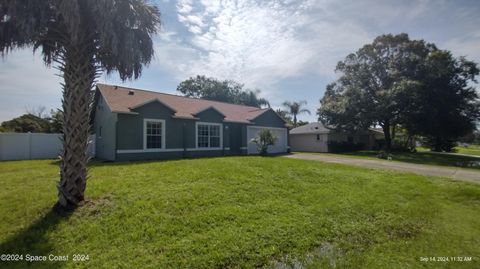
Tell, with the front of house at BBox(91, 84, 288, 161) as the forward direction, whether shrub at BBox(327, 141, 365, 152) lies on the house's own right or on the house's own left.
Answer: on the house's own left

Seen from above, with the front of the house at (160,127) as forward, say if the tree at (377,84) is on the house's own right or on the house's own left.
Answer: on the house's own left

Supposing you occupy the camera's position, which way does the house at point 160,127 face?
facing the viewer and to the right of the viewer

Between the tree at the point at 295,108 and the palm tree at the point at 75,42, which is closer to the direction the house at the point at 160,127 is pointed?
the palm tree

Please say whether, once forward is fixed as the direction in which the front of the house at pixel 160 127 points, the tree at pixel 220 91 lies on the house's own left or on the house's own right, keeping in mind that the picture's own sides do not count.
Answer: on the house's own left

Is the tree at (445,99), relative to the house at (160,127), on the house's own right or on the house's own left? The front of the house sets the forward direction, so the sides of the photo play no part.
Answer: on the house's own left

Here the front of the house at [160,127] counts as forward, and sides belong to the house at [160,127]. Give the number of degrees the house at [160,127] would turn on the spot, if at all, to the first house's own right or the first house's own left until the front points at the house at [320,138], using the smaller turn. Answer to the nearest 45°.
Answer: approximately 90° to the first house's own left

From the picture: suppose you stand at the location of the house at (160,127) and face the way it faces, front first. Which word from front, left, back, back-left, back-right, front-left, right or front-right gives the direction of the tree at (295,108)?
left
